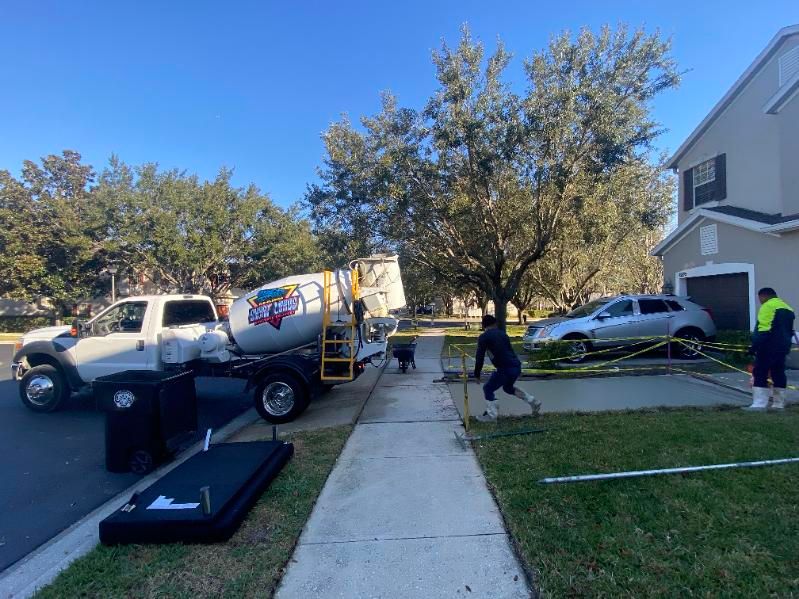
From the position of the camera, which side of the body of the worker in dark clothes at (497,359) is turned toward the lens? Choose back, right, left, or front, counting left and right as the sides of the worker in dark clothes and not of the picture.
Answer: left

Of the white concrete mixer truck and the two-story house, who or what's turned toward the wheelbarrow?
the two-story house

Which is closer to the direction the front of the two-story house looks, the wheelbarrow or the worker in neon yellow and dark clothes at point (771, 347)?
the wheelbarrow

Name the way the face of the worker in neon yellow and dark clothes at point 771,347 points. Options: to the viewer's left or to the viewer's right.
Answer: to the viewer's left

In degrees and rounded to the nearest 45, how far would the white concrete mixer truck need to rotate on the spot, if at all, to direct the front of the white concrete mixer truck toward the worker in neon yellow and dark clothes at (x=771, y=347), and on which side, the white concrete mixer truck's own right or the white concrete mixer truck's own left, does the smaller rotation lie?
approximately 135° to the white concrete mixer truck's own left

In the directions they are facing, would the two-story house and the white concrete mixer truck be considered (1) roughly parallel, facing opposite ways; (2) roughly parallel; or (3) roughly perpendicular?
roughly parallel

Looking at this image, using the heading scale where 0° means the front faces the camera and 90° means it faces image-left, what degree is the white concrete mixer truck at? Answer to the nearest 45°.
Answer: approximately 90°

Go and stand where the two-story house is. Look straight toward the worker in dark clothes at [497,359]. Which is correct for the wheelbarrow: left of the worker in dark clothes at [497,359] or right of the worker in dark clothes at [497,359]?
right

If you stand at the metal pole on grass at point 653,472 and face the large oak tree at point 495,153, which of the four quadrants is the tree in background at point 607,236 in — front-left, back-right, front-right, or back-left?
front-right

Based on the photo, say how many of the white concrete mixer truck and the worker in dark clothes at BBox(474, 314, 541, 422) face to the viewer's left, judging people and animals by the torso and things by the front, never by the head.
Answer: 2

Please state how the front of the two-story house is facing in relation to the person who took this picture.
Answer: facing the viewer and to the left of the viewer

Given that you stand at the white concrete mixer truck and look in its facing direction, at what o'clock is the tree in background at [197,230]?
The tree in background is roughly at 3 o'clock from the white concrete mixer truck.

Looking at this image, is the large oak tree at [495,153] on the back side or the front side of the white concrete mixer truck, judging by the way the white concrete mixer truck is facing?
on the back side
